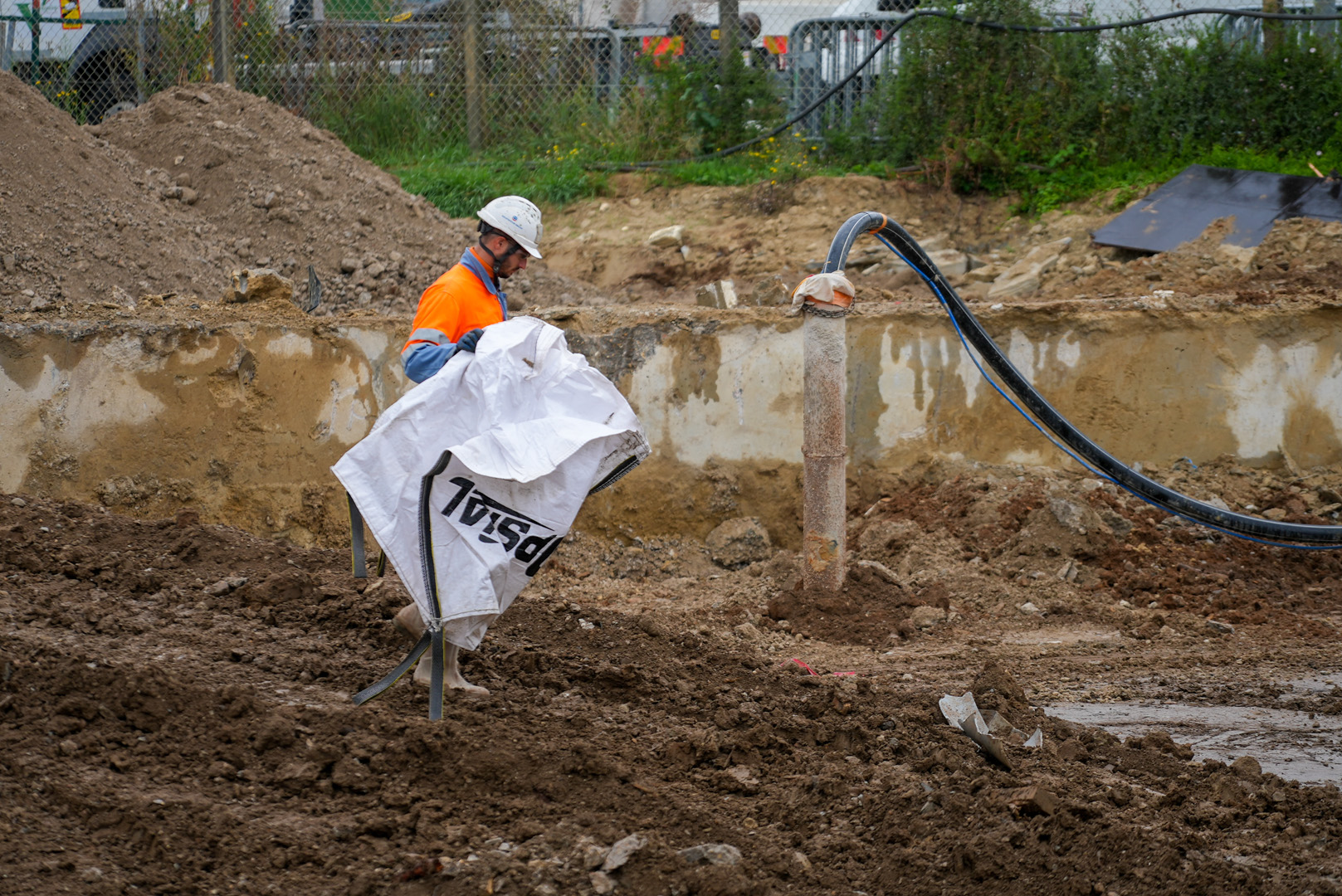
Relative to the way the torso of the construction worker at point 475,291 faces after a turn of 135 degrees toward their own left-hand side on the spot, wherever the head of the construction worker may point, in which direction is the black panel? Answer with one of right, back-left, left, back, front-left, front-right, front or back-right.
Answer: right

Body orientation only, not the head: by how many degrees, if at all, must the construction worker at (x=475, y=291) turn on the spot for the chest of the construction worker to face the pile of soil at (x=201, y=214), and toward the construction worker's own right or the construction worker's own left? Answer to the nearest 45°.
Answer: approximately 90° to the construction worker's own left

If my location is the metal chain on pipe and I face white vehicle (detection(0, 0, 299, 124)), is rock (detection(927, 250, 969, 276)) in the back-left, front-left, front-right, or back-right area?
front-right

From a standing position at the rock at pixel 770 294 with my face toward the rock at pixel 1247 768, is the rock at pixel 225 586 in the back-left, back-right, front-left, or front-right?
front-right

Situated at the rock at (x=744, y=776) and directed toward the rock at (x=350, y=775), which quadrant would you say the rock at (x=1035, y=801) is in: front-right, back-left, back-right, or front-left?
back-left

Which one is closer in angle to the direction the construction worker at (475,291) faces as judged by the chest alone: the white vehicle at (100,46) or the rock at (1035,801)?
the rock

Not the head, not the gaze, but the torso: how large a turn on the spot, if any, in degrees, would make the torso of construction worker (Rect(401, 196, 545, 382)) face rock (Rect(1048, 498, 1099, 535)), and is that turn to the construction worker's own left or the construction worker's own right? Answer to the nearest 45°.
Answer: approximately 45° to the construction worker's own left

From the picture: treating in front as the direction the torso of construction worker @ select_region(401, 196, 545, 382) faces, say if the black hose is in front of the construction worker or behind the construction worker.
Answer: in front

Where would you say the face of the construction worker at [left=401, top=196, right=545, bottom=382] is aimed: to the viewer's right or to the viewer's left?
to the viewer's right

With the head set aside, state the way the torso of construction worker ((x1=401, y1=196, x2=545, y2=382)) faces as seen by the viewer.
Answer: to the viewer's right

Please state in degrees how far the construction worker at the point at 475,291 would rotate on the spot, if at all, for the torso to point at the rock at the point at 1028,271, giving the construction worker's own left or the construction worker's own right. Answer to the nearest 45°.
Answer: approximately 45° to the construction worker's own left

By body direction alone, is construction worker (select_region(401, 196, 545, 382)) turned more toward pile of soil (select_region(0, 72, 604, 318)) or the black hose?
the black hose

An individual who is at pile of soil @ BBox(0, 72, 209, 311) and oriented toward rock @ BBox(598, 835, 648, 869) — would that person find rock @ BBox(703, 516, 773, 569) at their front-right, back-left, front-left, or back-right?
front-left

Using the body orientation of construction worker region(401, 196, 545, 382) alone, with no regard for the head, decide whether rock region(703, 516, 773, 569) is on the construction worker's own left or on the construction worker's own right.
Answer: on the construction worker's own left
